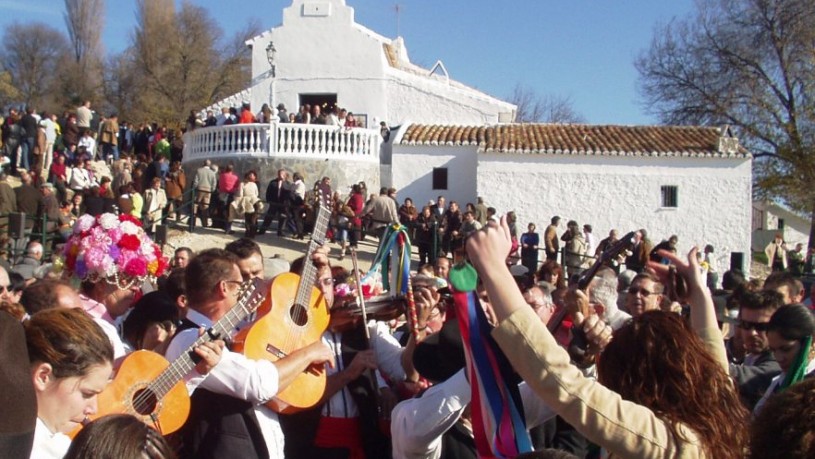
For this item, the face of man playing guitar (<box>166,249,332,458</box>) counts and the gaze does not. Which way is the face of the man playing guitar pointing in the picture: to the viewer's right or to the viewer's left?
to the viewer's right

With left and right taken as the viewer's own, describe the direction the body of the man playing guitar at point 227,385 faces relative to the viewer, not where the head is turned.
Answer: facing to the right of the viewer

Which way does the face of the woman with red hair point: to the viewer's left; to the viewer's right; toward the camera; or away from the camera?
away from the camera

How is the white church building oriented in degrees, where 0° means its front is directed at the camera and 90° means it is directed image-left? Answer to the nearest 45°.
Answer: approximately 45°

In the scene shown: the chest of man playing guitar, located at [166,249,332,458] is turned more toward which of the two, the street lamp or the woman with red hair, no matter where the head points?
the woman with red hair

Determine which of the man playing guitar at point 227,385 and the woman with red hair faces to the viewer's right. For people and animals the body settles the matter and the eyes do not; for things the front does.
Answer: the man playing guitar

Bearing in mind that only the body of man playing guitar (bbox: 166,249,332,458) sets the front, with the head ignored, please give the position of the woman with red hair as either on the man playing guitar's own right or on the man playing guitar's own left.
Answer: on the man playing guitar's own right

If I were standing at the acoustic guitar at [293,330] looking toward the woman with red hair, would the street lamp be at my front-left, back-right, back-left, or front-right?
back-left

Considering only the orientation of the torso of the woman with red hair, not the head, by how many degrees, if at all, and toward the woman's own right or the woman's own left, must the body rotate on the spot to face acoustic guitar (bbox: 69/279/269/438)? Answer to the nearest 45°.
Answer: approximately 45° to the woman's own left
